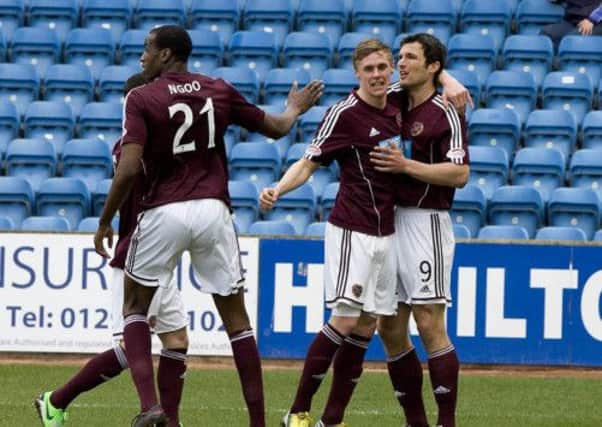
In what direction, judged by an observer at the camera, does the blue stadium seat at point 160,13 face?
facing the viewer

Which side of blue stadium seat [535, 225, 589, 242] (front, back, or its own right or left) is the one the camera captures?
front

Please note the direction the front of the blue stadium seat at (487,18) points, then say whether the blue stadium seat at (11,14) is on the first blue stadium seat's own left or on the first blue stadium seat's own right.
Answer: on the first blue stadium seat's own right

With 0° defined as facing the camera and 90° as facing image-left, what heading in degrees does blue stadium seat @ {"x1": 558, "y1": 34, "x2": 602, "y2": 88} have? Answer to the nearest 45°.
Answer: approximately 0°

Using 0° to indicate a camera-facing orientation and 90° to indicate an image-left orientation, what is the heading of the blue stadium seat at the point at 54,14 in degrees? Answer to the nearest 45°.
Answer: approximately 0°

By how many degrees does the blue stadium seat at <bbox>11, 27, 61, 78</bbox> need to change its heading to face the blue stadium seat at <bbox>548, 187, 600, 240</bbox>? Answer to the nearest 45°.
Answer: approximately 45° to its left

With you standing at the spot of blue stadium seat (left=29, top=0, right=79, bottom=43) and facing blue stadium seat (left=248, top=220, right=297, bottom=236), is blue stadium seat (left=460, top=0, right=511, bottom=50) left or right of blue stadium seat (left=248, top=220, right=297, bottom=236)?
left

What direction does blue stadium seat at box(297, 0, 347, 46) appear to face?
toward the camera

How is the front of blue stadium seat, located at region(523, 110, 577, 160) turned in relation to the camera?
facing the viewer
